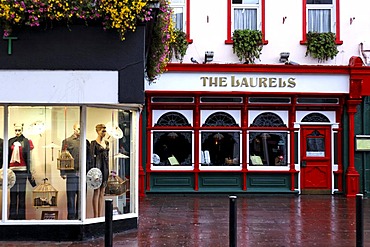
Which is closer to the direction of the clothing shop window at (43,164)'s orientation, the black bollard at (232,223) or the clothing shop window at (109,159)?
the black bollard

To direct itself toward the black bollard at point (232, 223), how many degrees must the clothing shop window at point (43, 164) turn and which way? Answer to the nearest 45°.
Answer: approximately 45° to its left

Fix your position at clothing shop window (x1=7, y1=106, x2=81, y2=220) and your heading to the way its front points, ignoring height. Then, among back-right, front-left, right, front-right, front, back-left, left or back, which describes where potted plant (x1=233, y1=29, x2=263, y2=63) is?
back-left

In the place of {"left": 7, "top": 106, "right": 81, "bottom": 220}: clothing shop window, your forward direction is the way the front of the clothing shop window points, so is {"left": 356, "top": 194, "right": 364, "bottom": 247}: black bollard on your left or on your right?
on your left

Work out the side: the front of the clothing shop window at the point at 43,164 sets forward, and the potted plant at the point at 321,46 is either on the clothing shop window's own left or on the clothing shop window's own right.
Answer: on the clothing shop window's own left

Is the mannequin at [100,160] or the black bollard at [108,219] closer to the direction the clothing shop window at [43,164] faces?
the black bollard

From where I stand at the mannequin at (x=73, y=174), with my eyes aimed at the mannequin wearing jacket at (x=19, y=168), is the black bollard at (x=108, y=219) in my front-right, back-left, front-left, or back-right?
back-left

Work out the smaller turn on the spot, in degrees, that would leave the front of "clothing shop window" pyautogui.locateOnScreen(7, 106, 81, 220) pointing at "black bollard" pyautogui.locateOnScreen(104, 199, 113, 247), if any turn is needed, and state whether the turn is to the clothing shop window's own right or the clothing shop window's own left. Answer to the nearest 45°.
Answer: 0° — it already faces it

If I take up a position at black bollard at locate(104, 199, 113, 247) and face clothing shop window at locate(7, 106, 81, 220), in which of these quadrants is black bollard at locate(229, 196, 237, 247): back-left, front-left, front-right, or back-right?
back-right

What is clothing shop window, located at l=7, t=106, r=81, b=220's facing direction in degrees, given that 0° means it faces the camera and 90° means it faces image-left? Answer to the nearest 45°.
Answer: approximately 0°

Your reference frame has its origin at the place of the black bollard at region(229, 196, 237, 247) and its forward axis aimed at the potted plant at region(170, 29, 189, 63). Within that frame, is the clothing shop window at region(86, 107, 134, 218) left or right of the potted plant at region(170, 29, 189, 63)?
left

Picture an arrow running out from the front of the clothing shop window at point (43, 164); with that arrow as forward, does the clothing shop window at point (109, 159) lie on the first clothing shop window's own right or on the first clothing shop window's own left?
on the first clothing shop window's own left

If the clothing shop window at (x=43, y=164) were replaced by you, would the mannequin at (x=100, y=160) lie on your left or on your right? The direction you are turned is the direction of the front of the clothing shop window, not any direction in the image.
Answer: on your left

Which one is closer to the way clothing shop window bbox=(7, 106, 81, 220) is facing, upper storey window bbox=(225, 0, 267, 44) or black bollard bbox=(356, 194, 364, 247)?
the black bollard
